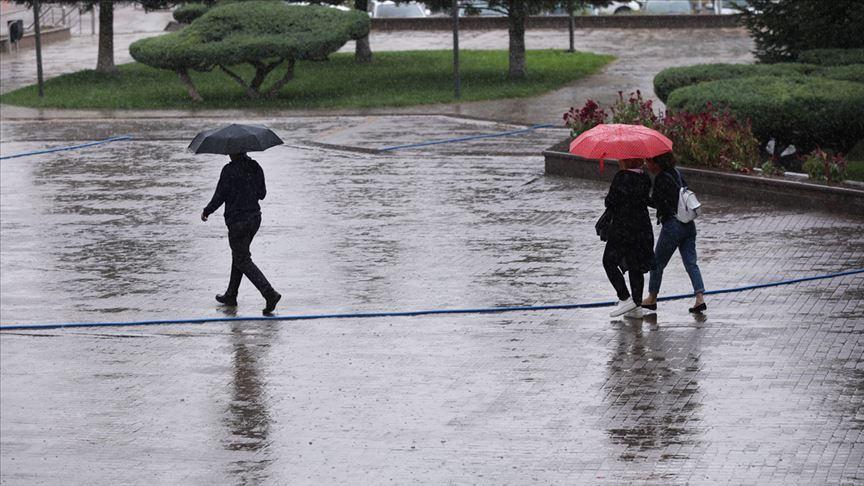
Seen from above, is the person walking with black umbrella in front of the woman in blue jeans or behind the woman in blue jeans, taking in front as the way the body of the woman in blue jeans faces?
in front

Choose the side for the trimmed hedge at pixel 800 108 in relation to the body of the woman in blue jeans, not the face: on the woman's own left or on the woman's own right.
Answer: on the woman's own right

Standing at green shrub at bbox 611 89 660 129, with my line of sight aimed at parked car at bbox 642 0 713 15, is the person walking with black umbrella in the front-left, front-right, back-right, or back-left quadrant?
back-left
